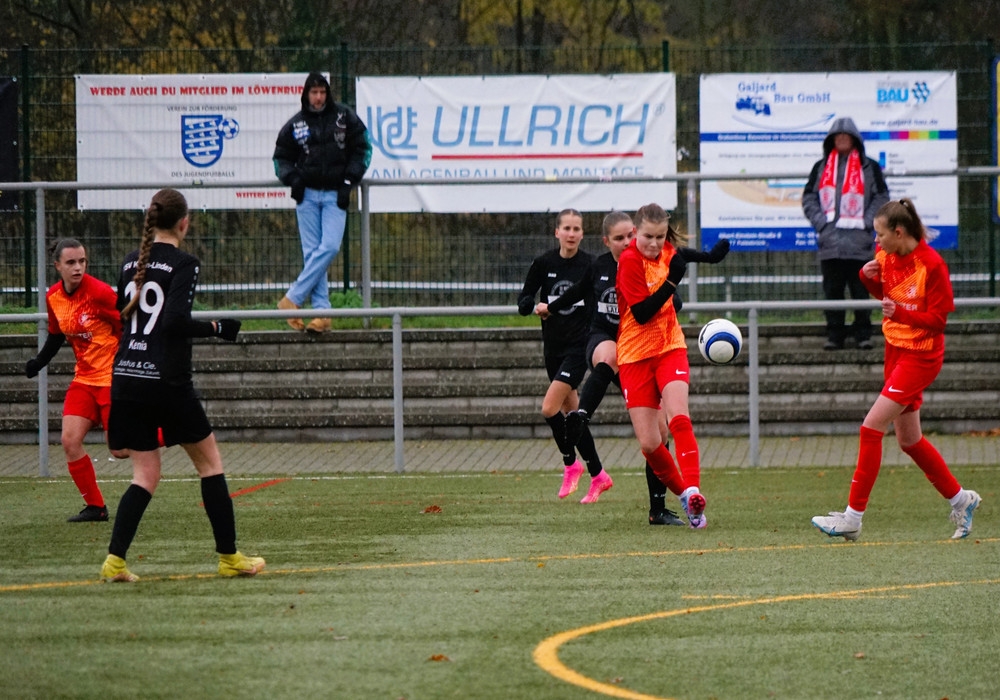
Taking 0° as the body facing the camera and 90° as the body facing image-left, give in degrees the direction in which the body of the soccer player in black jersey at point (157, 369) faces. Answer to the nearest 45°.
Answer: approximately 225°

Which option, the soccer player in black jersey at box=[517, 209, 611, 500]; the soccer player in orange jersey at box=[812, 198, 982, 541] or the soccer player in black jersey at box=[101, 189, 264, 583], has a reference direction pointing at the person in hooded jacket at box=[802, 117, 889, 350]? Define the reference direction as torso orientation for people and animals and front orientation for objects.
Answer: the soccer player in black jersey at box=[101, 189, 264, 583]

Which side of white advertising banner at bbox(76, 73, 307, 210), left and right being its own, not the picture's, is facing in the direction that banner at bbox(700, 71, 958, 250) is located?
left

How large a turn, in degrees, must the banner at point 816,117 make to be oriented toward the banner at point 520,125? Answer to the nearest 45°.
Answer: approximately 90° to its right

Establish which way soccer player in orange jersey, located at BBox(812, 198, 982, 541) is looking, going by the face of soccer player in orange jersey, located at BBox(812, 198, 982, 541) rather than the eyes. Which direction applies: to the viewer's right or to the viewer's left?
to the viewer's left

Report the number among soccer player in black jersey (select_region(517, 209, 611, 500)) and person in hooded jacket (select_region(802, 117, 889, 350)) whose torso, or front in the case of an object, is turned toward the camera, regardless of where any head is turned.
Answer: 2

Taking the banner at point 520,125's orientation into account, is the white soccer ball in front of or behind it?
in front

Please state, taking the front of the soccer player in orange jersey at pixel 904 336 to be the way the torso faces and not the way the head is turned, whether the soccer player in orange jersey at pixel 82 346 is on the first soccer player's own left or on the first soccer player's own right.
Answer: on the first soccer player's own right

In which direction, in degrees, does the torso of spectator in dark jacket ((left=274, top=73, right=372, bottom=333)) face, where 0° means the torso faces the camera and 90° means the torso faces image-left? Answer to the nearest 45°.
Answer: approximately 0°

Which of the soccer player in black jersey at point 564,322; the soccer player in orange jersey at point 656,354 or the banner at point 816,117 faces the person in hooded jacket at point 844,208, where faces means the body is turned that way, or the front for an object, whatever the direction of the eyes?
the banner

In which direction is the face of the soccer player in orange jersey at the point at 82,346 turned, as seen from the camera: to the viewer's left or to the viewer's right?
to the viewer's right

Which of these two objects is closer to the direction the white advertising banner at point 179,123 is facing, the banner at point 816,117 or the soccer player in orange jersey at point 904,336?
the soccer player in orange jersey

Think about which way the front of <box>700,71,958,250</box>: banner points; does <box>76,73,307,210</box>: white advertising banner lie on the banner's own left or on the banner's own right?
on the banner's own right

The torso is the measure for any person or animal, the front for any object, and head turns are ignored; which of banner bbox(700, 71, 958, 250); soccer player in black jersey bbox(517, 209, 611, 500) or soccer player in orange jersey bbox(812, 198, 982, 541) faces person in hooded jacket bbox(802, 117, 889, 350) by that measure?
the banner
